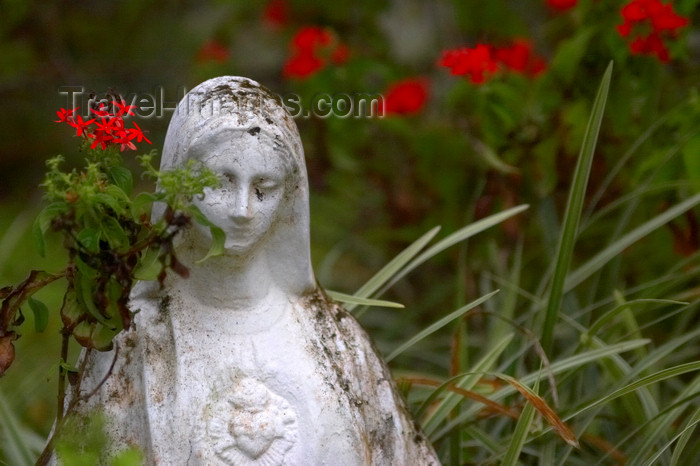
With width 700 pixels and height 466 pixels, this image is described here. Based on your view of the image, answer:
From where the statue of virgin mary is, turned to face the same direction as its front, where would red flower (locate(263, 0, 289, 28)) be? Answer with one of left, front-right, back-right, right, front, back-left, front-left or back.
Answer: back

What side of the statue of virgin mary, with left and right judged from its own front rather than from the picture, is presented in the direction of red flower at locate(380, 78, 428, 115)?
back

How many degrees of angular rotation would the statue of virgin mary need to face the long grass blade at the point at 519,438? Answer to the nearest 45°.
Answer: approximately 90° to its left

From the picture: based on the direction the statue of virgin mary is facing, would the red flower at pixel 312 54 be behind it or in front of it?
behind

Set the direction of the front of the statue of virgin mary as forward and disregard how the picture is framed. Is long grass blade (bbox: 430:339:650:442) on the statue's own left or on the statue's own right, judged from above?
on the statue's own left

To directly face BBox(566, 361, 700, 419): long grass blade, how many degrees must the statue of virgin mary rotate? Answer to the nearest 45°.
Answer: approximately 90° to its left

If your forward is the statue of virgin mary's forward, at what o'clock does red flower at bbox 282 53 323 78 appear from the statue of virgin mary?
The red flower is roughly at 6 o'clock from the statue of virgin mary.

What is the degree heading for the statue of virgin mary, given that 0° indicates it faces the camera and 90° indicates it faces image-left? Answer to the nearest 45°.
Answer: approximately 0°

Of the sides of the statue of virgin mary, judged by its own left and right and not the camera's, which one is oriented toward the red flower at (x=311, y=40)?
back

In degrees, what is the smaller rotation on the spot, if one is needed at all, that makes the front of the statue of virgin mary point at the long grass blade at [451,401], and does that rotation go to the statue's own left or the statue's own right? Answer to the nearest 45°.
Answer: approximately 135° to the statue's own left
